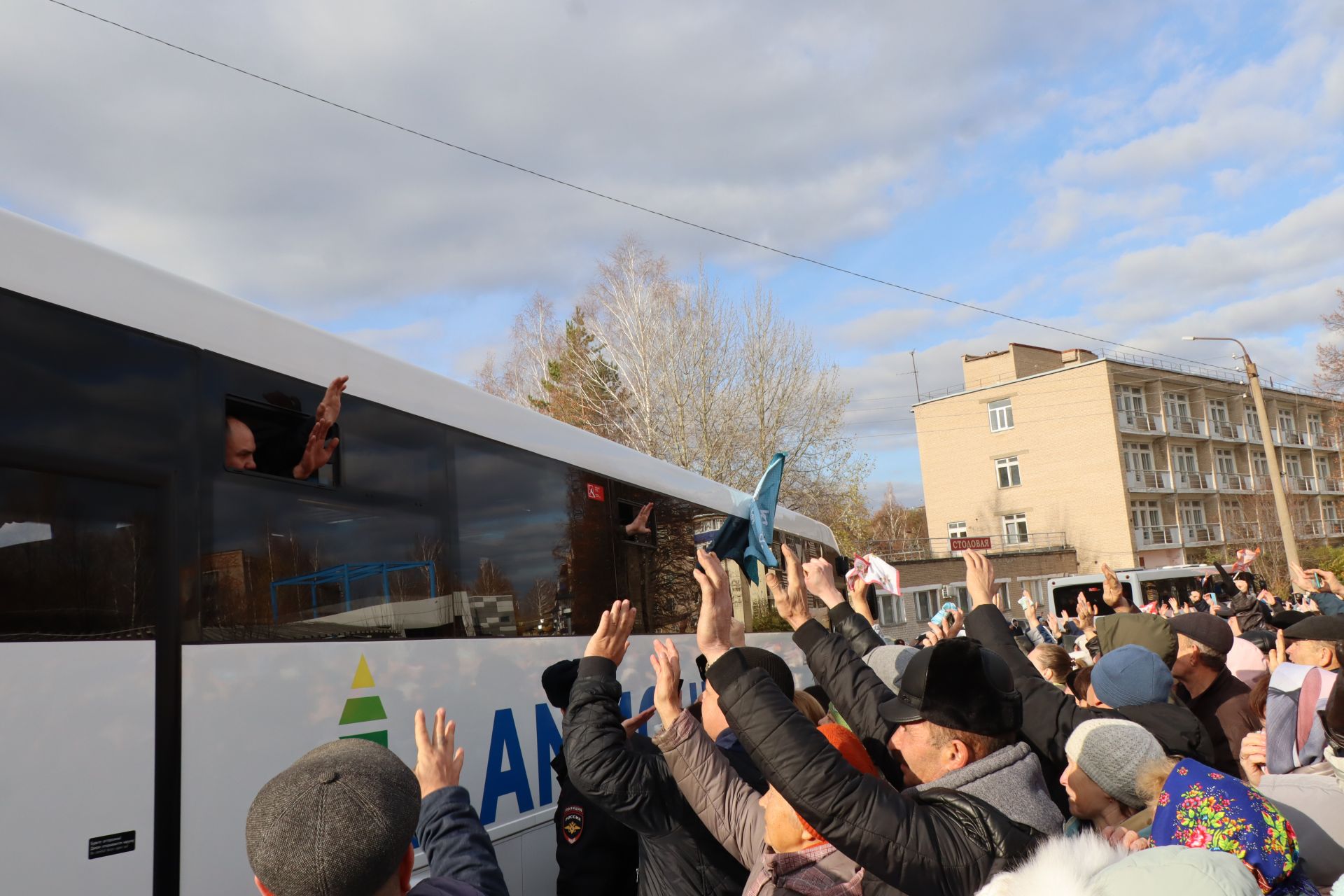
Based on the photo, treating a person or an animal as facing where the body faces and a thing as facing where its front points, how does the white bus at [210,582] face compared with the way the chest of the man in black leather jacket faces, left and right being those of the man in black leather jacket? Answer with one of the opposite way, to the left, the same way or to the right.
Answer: to the right

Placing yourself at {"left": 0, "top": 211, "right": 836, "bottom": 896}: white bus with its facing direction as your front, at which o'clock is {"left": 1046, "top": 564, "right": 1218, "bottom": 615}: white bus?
The {"left": 1046, "top": 564, "right": 1218, "bottom": 615}: white bus is roughly at 12 o'clock from the {"left": 0, "top": 211, "right": 836, "bottom": 896}: white bus.

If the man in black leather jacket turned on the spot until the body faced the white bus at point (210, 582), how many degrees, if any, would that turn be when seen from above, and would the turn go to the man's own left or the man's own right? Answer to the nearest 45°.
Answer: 0° — they already face it

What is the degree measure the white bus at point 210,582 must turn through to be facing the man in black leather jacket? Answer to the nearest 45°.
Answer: approximately 90° to its right

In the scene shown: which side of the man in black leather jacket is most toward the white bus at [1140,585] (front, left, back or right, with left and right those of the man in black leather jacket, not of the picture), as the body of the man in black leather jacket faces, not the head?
right

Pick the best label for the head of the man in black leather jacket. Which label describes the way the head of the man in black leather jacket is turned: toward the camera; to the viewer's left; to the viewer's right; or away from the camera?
to the viewer's left

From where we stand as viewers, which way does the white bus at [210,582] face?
facing away from the viewer and to the right of the viewer

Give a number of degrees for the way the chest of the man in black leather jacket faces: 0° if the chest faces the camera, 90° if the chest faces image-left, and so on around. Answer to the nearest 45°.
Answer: approximately 90°

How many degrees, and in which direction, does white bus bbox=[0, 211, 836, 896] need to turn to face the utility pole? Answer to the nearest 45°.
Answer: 0° — it already faces it

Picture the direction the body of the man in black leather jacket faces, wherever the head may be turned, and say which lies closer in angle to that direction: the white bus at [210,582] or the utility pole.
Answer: the white bus

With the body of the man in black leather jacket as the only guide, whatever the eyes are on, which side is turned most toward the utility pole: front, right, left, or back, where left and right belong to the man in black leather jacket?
right

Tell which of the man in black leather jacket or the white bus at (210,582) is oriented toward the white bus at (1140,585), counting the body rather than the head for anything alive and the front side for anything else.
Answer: the white bus at (210,582)

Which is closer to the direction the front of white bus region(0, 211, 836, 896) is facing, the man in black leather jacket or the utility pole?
the utility pole
